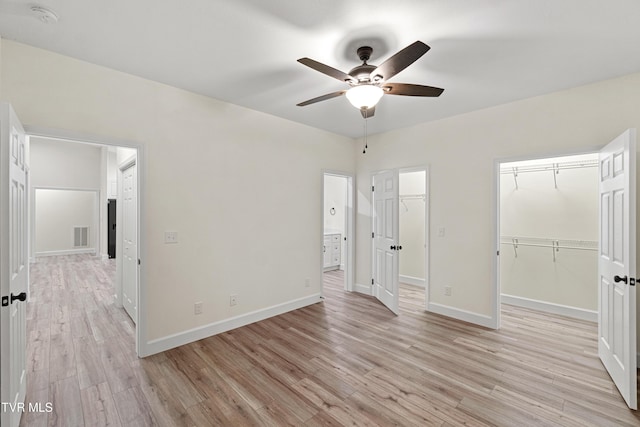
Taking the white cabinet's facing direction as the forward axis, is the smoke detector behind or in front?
in front

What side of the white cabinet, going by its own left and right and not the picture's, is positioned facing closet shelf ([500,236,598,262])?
left

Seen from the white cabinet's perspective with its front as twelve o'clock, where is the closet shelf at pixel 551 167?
The closet shelf is roughly at 9 o'clock from the white cabinet.

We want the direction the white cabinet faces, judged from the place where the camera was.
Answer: facing the viewer and to the left of the viewer

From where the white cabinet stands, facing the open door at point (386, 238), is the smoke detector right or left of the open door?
right

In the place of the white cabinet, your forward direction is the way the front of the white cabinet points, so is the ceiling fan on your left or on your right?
on your left

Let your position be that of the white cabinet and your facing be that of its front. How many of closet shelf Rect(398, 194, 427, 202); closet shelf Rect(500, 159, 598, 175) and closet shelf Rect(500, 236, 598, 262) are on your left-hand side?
3

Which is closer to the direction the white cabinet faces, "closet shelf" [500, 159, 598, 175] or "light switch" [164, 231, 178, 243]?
the light switch
